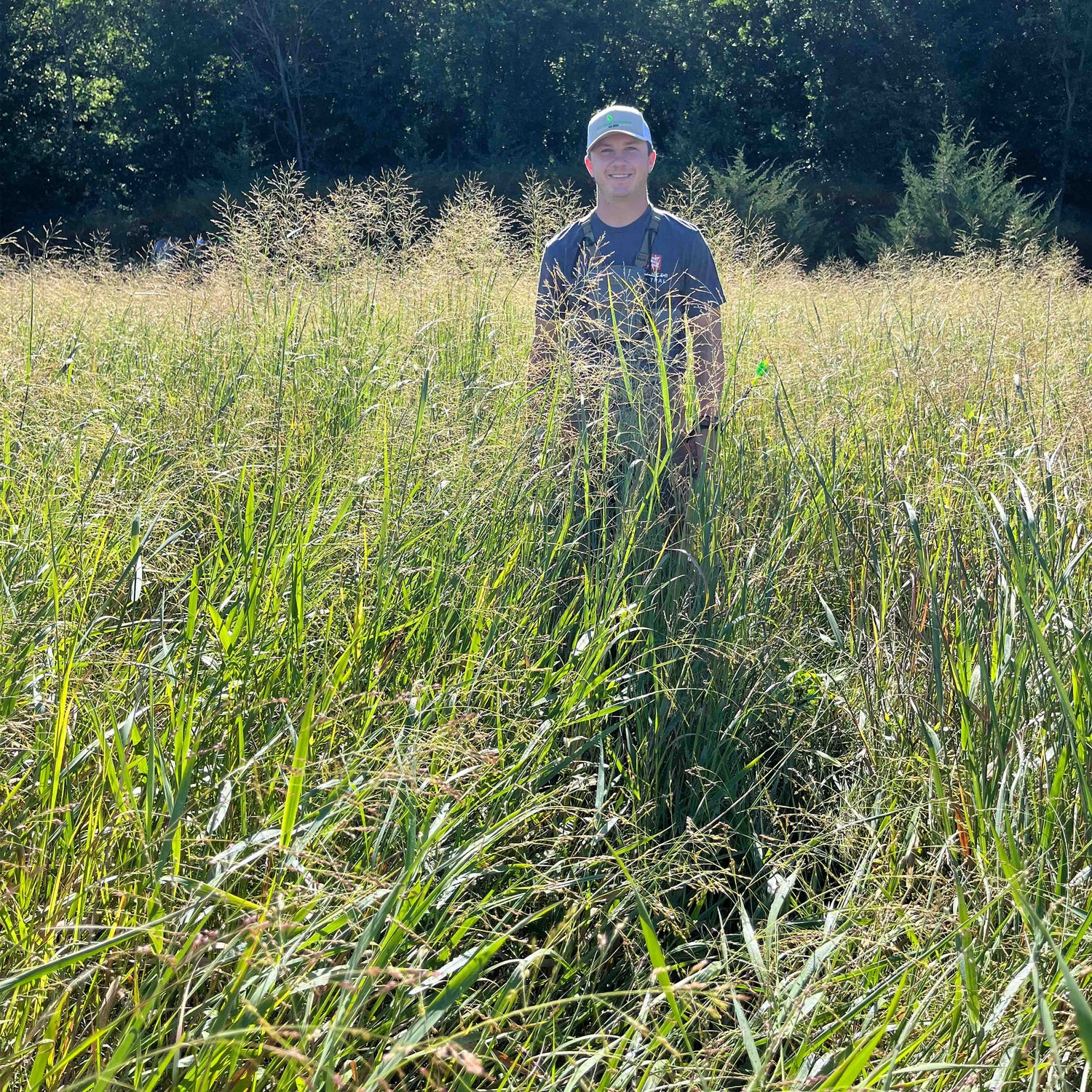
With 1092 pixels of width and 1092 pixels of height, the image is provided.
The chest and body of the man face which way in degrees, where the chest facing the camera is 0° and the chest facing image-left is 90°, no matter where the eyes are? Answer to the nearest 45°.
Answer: approximately 0°
